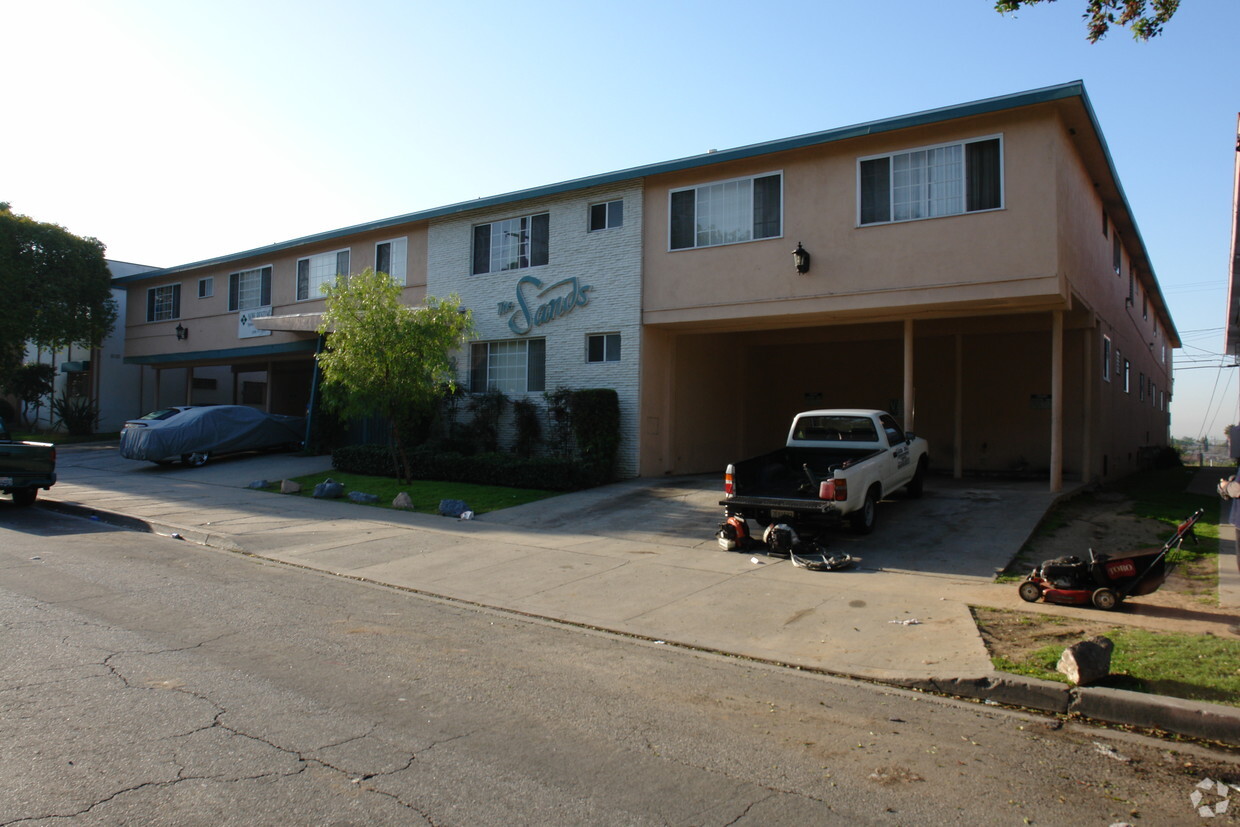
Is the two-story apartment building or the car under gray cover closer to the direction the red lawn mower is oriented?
the car under gray cover

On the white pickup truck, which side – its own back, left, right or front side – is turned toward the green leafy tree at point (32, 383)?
left

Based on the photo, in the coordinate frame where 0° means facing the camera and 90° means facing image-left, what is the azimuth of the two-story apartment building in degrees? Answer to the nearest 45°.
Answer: approximately 45°

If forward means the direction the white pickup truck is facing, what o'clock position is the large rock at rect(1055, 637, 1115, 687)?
The large rock is roughly at 4 o'clock from the white pickup truck.

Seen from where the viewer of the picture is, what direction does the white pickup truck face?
facing away from the viewer and to the right of the viewer

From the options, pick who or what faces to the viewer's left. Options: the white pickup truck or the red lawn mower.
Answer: the red lawn mower

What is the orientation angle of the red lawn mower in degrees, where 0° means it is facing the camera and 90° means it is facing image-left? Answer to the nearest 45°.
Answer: approximately 90°

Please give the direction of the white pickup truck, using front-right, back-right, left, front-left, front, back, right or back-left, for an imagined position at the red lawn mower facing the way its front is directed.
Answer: front-right

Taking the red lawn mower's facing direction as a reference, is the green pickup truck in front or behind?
in front

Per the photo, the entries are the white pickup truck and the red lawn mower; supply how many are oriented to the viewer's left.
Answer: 1

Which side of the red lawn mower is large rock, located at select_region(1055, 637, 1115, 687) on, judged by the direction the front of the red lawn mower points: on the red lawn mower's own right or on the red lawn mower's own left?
on the red lawn mower's own left

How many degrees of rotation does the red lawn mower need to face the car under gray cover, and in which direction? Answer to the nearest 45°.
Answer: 0° — it already faces it

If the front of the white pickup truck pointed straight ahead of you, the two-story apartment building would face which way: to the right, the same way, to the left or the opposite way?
the opposite way
